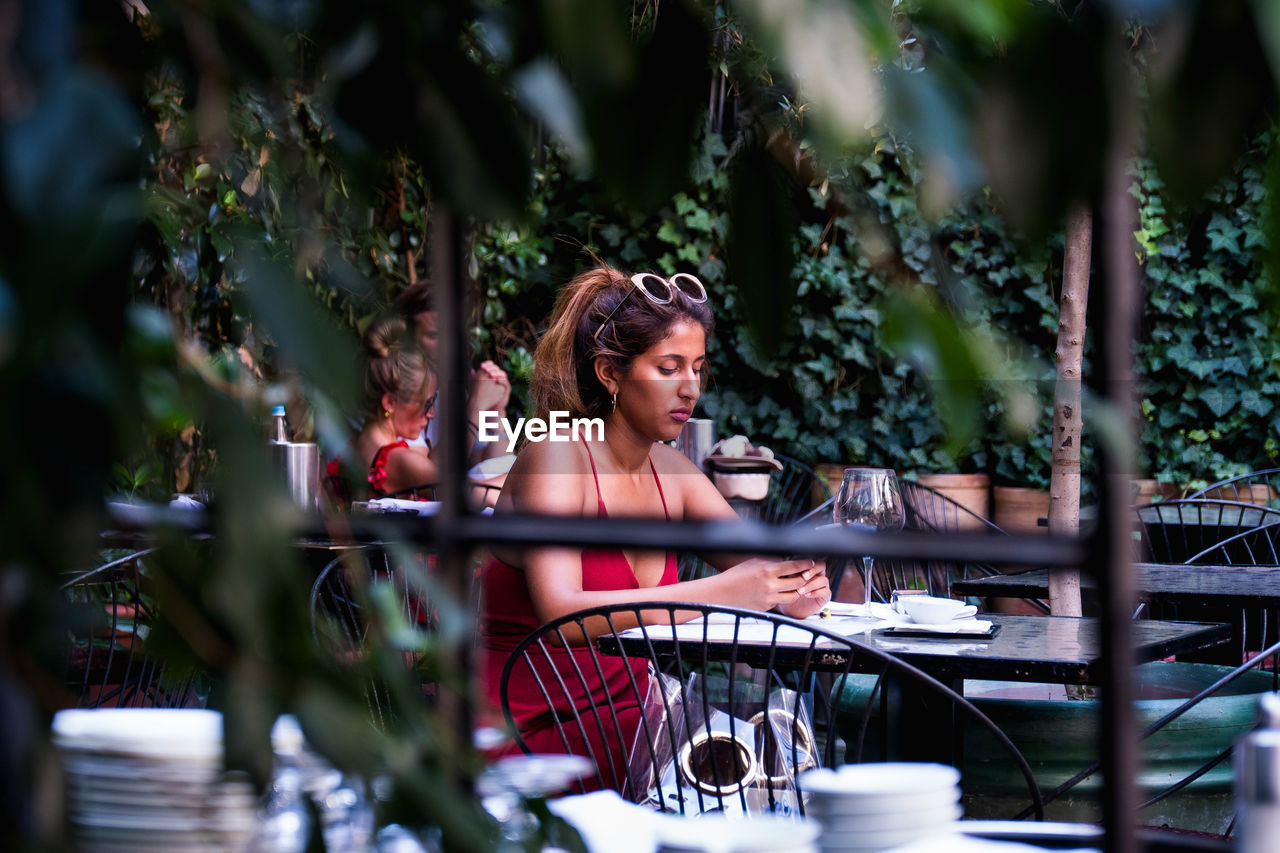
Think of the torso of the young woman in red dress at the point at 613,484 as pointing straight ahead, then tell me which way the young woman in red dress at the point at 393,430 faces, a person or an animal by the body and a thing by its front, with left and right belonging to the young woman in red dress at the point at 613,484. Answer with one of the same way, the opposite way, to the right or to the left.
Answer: to the left

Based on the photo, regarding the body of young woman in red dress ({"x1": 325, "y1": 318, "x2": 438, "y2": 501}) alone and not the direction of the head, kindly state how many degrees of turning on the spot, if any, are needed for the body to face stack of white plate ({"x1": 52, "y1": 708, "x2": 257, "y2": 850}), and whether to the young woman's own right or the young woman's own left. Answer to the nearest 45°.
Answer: approximately 135° to the young woman's own right

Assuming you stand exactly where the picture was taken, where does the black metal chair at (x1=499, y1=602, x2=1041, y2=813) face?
facing away from the viewer and to the right of the viewer

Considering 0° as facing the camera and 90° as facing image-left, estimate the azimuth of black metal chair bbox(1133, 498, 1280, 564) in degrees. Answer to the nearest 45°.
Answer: approximately 0°

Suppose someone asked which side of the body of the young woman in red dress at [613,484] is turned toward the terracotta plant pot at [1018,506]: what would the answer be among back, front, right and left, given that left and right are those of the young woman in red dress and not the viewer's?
left

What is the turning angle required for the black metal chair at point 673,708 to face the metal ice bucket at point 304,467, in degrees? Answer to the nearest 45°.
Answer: approximately 90° to its left

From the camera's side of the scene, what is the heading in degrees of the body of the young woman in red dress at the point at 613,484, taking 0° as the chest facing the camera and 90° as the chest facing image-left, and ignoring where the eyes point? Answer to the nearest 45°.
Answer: approximately 315°
